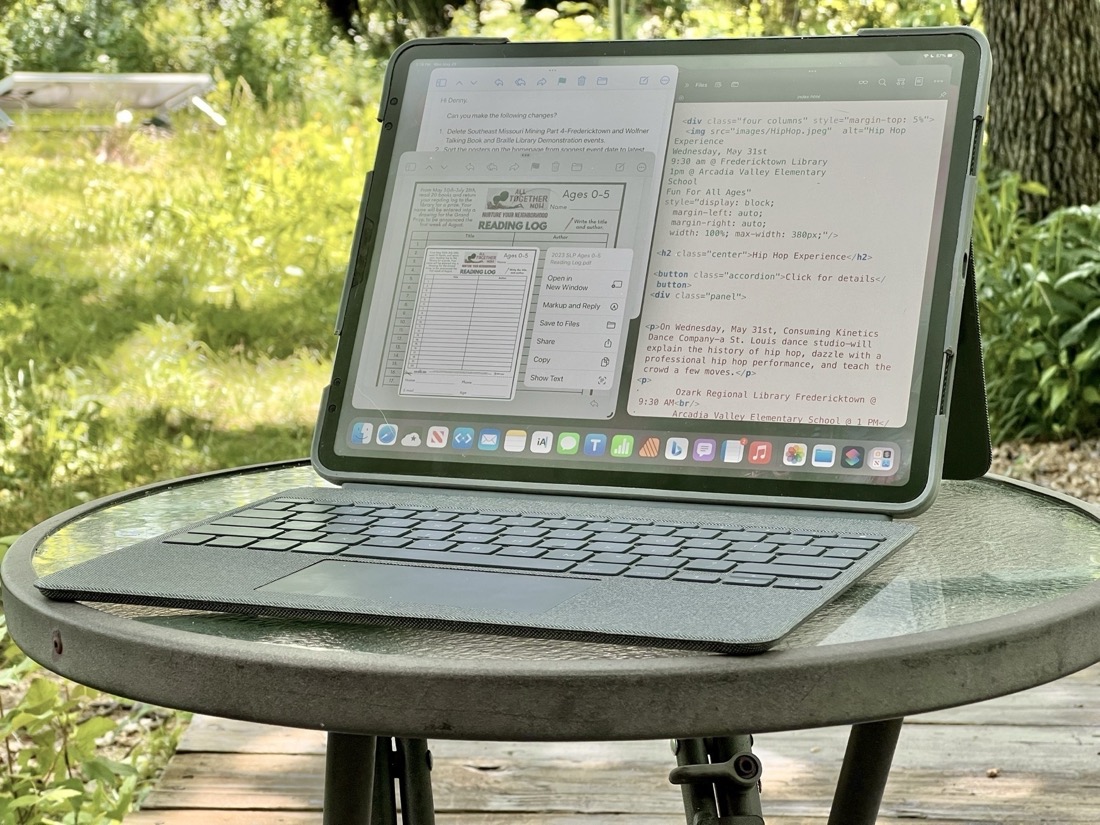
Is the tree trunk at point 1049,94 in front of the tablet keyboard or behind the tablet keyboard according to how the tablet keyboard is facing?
behind

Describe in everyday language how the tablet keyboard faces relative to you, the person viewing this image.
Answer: facing the viewer
